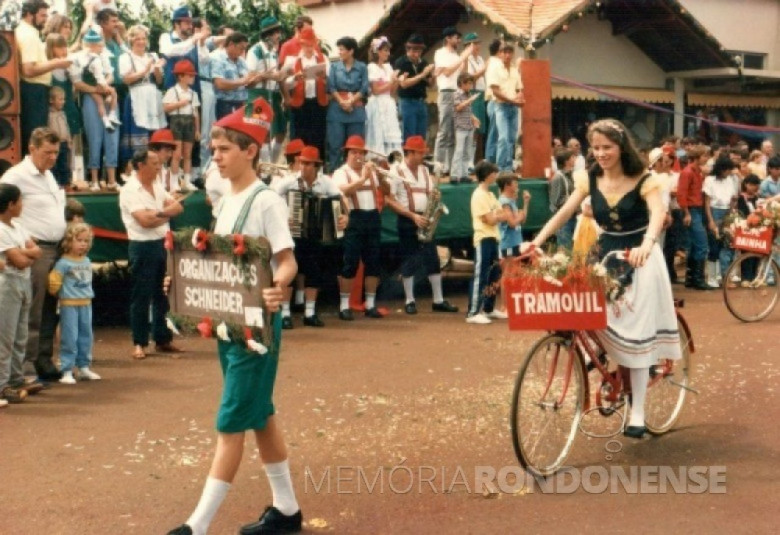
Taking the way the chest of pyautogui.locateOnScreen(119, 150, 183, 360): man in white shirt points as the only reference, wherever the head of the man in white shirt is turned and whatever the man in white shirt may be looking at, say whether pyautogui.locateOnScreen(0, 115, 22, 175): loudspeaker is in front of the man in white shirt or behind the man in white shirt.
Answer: behind

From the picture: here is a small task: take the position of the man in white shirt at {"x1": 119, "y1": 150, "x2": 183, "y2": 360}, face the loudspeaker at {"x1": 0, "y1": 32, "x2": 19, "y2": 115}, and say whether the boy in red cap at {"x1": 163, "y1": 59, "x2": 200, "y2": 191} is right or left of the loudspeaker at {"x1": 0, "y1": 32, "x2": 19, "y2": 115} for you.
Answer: right

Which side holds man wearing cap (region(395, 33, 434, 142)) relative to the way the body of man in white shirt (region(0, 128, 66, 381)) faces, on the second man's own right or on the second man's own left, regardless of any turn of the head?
on the second man's own left

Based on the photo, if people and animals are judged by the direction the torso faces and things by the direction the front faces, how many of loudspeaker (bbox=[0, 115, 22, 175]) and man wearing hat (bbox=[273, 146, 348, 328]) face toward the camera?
2

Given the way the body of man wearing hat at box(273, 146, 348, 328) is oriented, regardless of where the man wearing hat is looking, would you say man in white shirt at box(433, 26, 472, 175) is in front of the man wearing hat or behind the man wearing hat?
behind

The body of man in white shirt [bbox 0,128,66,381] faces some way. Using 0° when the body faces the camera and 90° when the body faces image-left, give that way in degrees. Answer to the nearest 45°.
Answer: approximately 315°

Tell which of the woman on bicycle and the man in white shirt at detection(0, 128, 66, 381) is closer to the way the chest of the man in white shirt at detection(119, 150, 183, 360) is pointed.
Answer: the woman on bicycle
